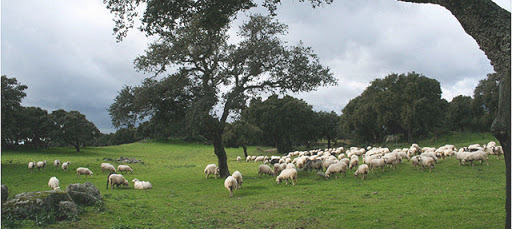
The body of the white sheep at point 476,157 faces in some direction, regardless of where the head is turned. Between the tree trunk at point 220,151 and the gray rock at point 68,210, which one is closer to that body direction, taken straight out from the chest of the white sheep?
the tree trunk

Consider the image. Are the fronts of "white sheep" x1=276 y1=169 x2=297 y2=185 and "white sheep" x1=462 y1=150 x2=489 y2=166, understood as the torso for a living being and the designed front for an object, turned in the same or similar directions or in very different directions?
same or similar directions

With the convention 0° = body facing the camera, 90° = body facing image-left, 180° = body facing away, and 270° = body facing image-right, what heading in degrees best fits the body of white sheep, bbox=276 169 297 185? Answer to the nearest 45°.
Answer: approximately 90°

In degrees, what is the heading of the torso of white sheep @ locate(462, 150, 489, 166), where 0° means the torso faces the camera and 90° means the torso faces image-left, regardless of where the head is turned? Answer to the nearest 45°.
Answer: approximately 90°

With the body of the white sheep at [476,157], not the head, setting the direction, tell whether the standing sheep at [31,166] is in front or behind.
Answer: in front

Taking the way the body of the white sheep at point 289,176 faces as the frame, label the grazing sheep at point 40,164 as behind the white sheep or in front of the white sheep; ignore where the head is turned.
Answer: in front

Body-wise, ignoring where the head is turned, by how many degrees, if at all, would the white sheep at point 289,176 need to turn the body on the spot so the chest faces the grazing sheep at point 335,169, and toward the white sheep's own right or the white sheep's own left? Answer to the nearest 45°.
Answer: approximately 135° to the white sheep's own right

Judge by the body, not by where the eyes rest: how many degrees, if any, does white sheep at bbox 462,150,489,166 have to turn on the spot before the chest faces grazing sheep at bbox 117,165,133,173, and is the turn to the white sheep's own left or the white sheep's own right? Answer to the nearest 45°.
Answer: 0° — it already faces it

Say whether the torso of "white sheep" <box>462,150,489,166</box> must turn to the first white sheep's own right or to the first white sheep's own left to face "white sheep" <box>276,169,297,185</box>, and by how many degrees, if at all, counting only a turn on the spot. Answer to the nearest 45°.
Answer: approximately 45° to the first white sheep's own left
